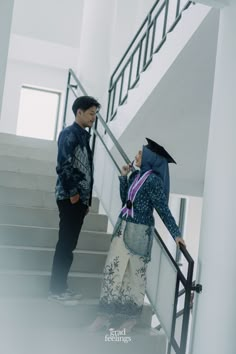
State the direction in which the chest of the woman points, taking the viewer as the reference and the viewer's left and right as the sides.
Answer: facing the viewer and to the left of the viewer

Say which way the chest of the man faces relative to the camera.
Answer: to the viewer's right

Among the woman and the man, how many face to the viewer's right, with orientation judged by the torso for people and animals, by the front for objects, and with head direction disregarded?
1

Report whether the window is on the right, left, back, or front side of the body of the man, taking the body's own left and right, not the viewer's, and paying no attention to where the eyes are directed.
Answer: left

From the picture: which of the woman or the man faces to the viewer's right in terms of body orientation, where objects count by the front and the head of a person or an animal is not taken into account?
the man

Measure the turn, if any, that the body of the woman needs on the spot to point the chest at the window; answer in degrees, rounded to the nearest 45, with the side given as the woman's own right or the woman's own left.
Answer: approximately 135° to the woman's own right
